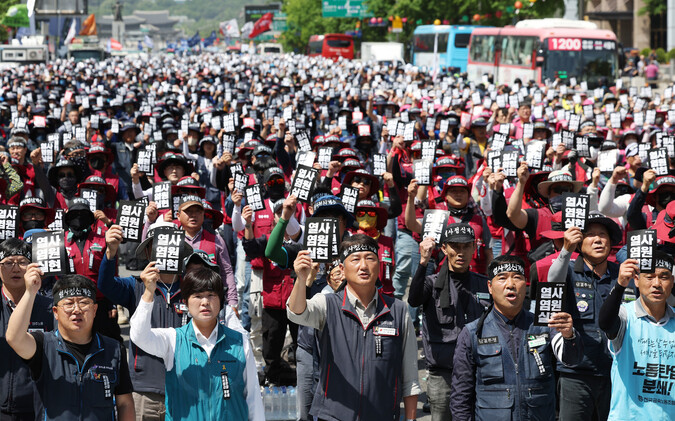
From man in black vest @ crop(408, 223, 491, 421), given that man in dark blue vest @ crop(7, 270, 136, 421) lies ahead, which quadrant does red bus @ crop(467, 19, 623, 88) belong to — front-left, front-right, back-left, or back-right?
back-right

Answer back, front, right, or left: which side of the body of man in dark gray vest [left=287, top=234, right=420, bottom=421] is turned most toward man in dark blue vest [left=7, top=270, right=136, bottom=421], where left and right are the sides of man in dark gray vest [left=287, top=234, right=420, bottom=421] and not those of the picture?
right

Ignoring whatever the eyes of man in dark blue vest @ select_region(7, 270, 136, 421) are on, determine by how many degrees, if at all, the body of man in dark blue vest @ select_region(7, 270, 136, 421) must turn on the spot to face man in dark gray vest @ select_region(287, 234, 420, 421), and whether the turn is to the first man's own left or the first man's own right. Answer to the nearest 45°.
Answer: approximately 90° to the first man's own left

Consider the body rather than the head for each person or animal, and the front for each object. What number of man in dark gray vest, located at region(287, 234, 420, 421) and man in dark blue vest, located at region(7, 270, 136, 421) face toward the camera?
2

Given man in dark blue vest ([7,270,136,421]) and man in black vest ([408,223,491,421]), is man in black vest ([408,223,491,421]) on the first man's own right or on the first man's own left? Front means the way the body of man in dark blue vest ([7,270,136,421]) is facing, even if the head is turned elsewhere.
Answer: on the first man's own left

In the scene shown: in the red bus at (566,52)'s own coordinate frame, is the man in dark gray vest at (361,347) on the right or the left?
on its right

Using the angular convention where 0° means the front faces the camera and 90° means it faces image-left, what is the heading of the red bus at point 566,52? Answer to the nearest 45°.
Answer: approximately 315°

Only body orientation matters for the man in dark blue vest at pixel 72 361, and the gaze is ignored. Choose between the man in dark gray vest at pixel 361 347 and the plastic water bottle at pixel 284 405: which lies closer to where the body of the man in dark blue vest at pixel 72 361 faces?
the man in dark gray vest

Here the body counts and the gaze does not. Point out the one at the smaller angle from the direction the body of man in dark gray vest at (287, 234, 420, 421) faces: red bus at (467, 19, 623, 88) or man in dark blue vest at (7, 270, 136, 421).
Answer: the man in dark blue vest

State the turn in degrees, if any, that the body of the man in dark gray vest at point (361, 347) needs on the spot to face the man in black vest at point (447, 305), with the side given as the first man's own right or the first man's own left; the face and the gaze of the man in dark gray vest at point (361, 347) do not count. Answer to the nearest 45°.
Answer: approximately 135° to the first man's own left

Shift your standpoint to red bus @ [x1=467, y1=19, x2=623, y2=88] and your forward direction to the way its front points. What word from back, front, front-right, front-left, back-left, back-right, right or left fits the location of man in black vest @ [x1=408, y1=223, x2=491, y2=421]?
front-right
